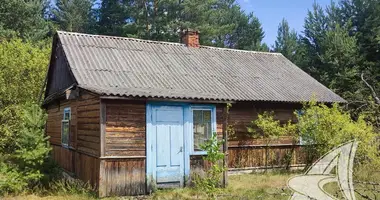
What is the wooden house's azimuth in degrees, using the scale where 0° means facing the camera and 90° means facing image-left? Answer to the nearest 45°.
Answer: approximately 315°

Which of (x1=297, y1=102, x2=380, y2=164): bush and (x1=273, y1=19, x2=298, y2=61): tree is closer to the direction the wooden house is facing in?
the bush

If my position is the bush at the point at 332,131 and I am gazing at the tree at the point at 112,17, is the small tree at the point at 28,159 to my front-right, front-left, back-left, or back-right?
front-left

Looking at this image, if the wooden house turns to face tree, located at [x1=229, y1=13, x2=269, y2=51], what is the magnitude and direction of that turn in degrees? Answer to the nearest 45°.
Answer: approximately 135° to its left

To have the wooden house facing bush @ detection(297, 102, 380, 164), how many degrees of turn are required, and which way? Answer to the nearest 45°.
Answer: approximately 45° to its left

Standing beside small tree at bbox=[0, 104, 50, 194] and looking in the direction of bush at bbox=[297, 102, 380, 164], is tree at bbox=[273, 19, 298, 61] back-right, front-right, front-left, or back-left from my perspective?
front-left

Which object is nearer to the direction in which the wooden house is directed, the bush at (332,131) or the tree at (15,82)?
the bush

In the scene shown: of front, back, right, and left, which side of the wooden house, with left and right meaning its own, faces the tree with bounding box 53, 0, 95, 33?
back

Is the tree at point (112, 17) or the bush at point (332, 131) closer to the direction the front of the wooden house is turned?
the bush

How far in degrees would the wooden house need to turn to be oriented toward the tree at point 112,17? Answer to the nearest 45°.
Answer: approximately 135° to its left

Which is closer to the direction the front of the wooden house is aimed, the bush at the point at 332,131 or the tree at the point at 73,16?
the bush

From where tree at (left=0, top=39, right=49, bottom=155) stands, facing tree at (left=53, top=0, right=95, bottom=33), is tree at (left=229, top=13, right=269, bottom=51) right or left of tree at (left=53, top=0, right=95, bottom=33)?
right

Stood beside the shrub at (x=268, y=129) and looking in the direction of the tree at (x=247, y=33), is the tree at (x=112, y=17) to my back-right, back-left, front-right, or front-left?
front-left

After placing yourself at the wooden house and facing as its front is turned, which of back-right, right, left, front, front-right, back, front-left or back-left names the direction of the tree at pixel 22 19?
back
